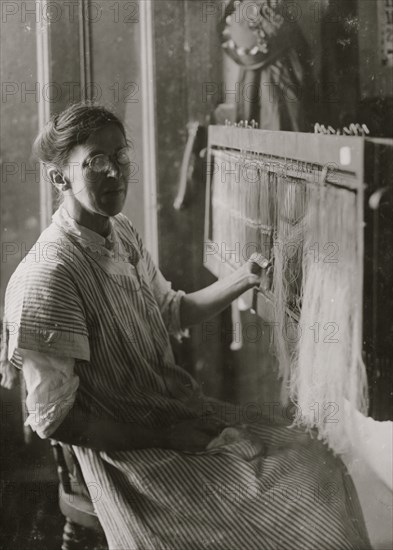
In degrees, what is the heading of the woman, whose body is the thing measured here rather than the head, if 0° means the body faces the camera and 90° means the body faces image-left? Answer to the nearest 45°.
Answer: approximately 315°

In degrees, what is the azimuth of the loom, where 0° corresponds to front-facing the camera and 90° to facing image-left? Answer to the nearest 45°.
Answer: approximately 45°

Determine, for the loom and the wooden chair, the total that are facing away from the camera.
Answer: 0

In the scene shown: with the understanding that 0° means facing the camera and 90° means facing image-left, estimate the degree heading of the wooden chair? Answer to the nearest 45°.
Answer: approximately 315°

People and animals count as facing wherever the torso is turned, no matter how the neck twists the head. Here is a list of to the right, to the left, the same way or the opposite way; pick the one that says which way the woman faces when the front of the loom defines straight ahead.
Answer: to the left
